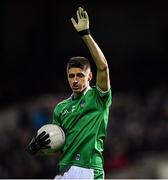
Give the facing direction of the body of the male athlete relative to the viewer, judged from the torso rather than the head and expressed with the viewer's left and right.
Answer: facing the viewer and to the left of the viewer
